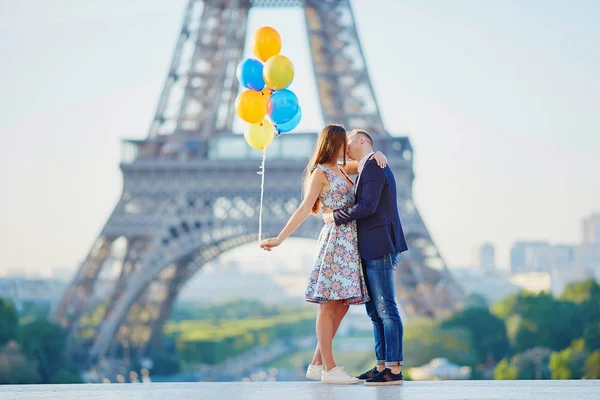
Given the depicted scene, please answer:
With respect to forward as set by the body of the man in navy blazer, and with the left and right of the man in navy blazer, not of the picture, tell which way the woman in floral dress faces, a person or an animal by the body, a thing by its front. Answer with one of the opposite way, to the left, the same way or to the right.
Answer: the opposite way

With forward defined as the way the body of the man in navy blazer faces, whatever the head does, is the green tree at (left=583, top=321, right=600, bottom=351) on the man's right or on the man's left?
on the man's right

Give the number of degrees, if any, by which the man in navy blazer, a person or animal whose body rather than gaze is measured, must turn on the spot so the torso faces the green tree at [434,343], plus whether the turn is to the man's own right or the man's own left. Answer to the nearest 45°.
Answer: approximately 90° to the man's own right

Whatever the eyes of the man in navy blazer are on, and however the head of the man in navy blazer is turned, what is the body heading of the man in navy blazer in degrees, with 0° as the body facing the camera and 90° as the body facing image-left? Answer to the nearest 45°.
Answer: approximately 90°

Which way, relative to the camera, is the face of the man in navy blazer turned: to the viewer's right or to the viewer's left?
to the viewer's left

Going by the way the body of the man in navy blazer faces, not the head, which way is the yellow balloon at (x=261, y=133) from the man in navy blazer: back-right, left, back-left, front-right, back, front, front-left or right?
front-right

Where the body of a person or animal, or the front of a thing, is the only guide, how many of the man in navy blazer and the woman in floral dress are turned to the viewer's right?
1

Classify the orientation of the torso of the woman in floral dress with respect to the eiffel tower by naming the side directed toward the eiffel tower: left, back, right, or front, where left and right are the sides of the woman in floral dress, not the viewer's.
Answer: left

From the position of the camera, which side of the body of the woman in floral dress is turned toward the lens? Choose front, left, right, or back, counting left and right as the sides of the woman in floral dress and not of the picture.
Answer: right

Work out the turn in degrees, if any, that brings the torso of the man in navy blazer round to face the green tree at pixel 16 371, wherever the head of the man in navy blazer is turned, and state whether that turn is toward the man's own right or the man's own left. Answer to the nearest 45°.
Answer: approximately 45° to the man's own right
